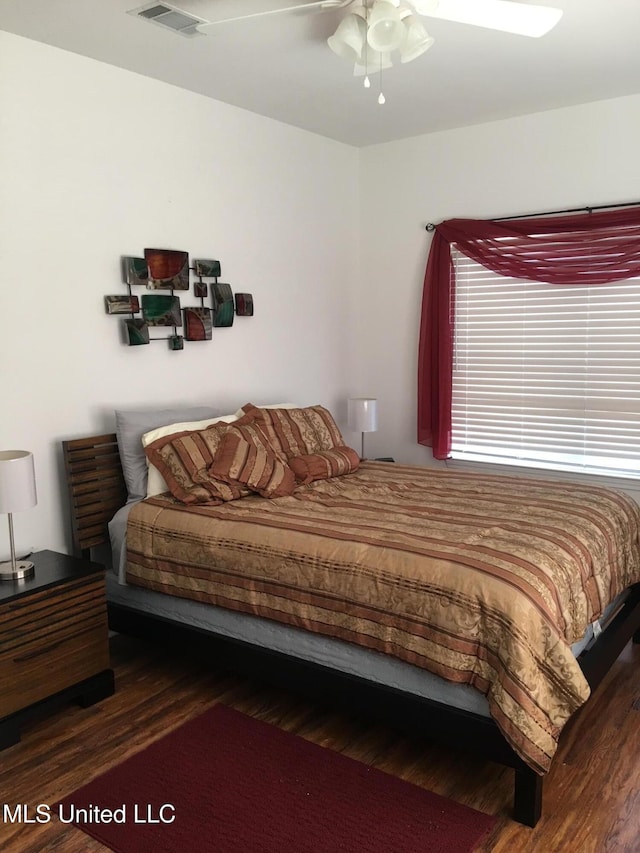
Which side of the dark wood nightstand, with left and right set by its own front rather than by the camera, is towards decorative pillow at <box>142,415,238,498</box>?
left

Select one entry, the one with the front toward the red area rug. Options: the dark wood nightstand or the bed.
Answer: the dark wood nightstand

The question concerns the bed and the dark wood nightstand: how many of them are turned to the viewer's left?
0

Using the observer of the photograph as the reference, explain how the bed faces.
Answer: facing the viewer and to the right of the viewer

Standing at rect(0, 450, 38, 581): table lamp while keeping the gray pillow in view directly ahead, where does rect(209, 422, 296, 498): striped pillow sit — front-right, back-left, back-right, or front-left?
front-right

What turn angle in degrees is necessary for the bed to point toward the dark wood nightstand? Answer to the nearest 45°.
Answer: approximately 135° to its right

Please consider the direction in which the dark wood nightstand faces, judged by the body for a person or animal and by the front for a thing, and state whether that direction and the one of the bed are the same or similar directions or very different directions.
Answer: same or similar directions

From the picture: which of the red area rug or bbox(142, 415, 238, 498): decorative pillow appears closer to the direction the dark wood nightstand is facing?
the red area rug

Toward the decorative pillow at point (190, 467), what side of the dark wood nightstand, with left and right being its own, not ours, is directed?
left

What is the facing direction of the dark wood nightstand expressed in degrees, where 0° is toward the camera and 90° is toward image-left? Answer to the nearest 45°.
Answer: approximately 315°

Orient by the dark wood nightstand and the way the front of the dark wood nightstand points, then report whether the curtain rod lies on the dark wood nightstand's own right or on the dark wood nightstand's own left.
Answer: on the dark wood nightstand's own left
